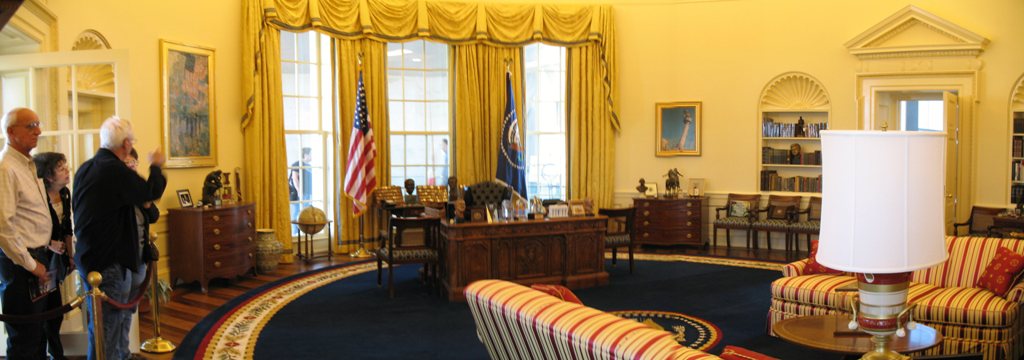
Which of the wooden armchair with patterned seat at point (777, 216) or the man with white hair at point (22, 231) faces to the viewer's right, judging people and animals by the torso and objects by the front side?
the man with white hair

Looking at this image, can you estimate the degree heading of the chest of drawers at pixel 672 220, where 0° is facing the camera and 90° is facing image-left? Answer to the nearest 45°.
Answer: approximately 0°

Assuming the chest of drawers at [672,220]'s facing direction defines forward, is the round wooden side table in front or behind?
in front

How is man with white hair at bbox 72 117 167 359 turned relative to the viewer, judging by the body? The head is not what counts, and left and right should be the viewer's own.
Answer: facing away from the viewer and to the right of the viewer

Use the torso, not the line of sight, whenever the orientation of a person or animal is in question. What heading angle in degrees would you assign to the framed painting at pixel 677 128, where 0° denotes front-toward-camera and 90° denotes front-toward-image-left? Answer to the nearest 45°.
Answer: approximately 0°

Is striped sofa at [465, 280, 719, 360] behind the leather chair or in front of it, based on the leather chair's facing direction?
in front

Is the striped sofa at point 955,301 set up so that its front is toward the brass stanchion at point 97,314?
yes

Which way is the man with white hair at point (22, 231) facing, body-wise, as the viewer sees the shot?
to the viewer's right

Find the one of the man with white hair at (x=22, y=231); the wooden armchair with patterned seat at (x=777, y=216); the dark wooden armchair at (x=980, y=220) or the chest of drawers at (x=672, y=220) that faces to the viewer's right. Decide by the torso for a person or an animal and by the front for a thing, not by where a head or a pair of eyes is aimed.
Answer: the man with white hair

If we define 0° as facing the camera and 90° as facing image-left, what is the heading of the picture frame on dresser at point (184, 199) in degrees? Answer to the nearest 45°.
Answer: approximately 315°

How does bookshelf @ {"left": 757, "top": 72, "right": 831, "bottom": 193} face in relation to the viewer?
toward the camera

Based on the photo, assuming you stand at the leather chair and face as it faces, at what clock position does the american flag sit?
The american flag is roughly at 3 o'clock from the leather chair.

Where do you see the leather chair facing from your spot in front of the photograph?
facing the viewer

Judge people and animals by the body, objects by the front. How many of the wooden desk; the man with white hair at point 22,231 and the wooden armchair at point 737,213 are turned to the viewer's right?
1

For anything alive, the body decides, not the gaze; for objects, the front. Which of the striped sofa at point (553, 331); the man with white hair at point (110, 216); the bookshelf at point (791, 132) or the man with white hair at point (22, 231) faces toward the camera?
the bookshelf

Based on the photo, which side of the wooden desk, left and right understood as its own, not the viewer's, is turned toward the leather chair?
back

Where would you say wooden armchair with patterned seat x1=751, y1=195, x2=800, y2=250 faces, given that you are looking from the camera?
facing the viewer and to the left of the viewer
